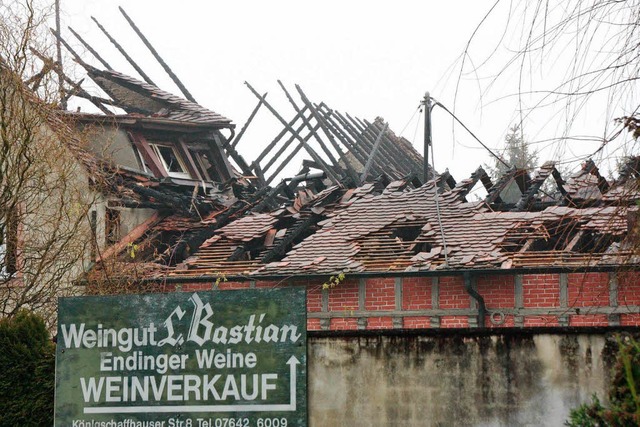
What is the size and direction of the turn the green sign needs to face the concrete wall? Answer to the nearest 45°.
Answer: approximately 90° to its left

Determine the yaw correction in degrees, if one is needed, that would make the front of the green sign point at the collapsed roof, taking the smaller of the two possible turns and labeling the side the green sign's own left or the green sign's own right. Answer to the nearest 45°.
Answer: approximately 180°

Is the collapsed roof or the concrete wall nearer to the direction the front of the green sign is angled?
the concrete wall

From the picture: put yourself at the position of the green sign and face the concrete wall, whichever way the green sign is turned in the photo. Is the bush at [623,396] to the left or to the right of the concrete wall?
right

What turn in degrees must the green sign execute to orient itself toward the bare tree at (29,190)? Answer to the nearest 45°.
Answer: approximately 180°

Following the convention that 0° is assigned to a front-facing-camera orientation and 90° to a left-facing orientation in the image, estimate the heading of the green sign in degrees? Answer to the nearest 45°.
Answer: approximately 0°

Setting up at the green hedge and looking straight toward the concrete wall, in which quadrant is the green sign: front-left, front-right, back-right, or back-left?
front-right

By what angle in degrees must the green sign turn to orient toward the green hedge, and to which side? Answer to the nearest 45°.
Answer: approximately 135° to its right
